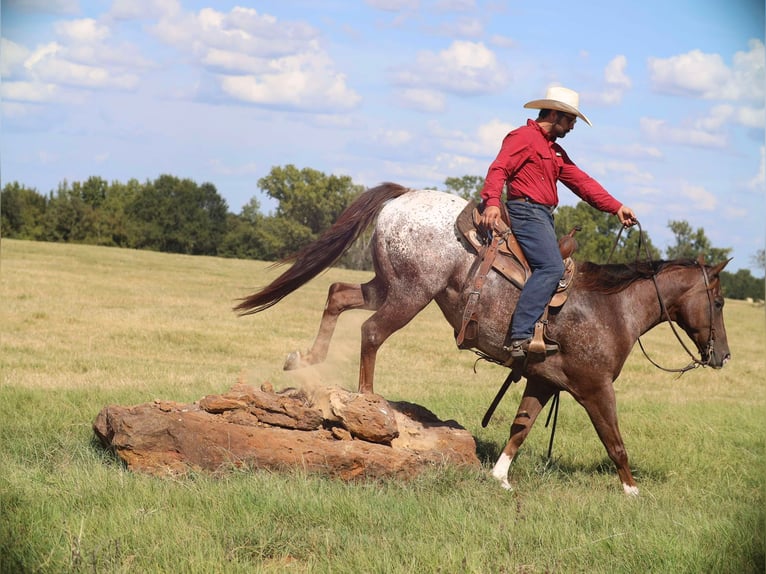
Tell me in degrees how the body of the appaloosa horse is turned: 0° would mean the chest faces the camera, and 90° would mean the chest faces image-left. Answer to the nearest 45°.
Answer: approximately 270°

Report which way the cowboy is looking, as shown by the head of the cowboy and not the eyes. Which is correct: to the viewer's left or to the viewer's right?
to the viewer's right

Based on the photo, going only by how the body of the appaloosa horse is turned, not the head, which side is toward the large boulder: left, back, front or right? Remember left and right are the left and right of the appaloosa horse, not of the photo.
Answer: back
